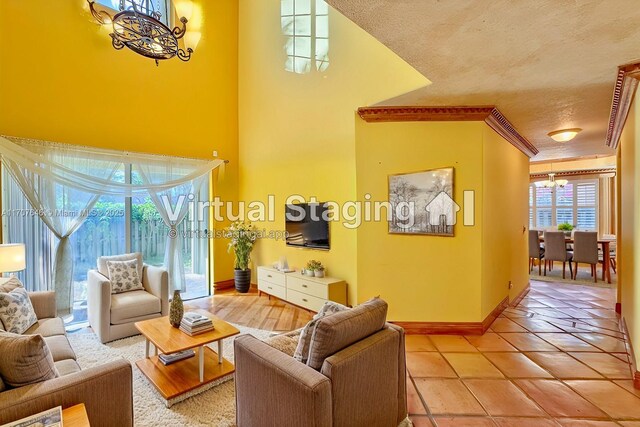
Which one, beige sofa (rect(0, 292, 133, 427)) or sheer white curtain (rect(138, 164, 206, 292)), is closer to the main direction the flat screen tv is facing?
the beige sofa

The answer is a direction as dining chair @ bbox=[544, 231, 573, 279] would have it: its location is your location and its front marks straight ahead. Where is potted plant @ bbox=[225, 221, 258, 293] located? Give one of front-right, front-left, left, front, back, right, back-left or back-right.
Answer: back

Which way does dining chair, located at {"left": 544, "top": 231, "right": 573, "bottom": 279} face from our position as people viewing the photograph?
facing away from the viewer and to the right of the viewer

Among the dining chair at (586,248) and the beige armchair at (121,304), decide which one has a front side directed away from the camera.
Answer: the dining chair

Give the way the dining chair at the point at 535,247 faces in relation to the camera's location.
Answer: facing away from the viewer and to the right of the viewer

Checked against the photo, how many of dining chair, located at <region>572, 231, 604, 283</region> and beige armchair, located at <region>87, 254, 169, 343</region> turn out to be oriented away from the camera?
1

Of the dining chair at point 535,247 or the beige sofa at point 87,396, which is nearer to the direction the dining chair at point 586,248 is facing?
the dining chair

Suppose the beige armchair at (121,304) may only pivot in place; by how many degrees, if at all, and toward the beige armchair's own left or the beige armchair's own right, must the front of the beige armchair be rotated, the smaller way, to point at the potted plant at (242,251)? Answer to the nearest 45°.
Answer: approximately 90° to the beige armchair's own left

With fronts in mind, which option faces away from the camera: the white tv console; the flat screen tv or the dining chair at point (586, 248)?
the dining chair

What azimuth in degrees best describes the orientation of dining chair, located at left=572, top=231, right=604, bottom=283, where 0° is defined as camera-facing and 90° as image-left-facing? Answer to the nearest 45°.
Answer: approximately 180°

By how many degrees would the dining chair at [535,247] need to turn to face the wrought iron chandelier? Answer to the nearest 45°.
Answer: approximately 135° to its right

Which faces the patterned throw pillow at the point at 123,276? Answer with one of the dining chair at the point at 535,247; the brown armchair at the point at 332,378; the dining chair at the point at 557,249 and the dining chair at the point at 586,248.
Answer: the brown armchair

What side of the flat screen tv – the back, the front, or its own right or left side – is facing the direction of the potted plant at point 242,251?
right

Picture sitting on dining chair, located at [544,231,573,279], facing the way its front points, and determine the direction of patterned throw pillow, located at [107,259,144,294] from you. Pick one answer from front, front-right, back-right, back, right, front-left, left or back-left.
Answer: back
